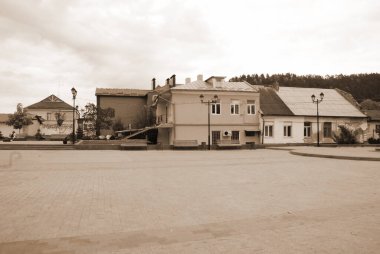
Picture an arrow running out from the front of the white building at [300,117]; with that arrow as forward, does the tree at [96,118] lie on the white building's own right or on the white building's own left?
on the white building's own right

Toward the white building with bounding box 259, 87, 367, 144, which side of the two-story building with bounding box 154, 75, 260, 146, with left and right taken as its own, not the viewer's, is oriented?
left

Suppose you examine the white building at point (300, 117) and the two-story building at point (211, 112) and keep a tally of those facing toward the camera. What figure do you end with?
2

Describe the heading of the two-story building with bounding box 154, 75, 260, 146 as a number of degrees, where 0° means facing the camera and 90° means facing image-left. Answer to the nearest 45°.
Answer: approximately 0°

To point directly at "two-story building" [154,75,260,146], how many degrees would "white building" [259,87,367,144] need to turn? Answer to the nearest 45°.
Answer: approximately 45° to its right

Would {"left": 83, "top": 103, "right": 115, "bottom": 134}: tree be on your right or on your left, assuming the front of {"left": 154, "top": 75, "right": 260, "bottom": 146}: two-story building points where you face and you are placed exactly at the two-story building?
on your right
